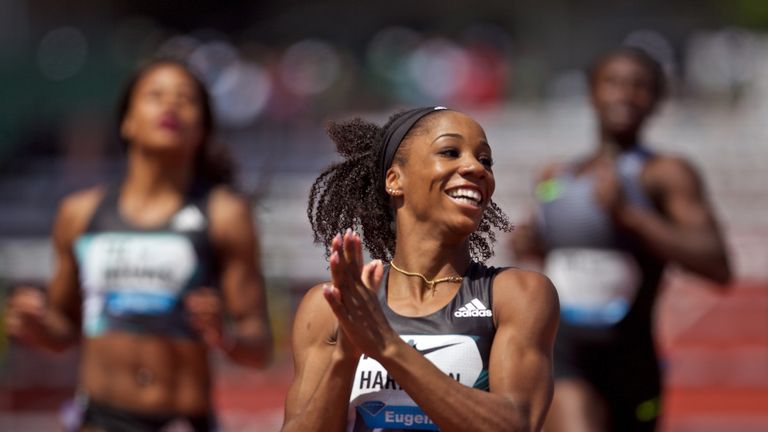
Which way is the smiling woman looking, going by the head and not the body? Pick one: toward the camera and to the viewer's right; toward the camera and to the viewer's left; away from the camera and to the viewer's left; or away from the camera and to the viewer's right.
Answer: toward the camera and to the viewer's right

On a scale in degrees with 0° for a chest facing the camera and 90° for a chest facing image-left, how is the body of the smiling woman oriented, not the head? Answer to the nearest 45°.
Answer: approximately 0°
